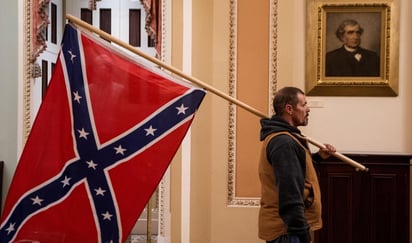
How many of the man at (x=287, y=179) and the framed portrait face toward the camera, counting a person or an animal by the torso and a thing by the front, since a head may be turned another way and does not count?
1

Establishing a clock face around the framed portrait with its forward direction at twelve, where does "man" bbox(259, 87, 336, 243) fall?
The man is roughly at 12 o'clock from the framed portrait.

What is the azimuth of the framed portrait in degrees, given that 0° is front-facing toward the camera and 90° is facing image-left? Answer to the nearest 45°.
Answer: approximately 0°
